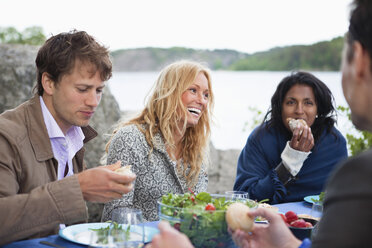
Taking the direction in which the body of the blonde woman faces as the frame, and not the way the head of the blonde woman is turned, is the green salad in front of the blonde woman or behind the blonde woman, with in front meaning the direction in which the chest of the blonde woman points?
in front

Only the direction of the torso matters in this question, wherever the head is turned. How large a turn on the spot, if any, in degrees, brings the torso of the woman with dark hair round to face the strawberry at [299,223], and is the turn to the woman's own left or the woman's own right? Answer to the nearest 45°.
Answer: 0° — they already face it

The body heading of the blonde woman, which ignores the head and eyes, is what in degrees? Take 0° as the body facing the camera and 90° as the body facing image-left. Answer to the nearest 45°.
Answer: approximately 315°

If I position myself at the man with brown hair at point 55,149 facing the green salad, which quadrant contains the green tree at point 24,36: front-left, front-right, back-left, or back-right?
back-left

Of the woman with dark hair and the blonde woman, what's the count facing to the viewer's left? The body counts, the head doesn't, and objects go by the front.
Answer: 0

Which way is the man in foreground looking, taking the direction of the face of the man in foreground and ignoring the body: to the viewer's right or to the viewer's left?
to the viewer's left

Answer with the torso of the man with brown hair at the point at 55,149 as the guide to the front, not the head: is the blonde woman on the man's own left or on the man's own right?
on the man's own left

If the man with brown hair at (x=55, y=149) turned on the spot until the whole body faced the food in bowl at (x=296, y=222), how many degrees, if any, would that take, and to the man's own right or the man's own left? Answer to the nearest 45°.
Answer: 0° — they already face it

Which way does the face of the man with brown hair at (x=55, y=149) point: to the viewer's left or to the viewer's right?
to the viewer's right

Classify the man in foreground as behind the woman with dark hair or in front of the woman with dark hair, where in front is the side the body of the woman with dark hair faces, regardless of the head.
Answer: in front

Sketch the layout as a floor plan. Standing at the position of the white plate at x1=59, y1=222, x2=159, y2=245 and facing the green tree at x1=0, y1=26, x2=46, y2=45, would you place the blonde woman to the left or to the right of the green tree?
right

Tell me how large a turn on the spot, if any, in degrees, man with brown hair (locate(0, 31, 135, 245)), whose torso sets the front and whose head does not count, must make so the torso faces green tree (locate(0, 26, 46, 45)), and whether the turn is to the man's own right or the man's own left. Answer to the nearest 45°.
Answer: approximately 135° to the man's own left

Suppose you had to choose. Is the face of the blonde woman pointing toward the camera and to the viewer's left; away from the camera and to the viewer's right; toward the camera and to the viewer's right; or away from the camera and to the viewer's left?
toward the camera and to the viewer's right
